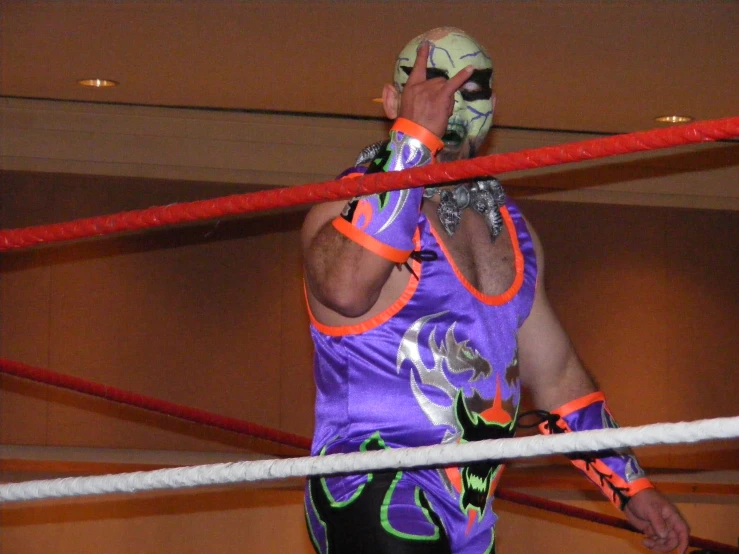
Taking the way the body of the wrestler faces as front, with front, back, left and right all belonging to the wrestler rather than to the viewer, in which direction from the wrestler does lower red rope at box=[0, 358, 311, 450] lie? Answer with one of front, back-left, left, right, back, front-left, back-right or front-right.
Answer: back

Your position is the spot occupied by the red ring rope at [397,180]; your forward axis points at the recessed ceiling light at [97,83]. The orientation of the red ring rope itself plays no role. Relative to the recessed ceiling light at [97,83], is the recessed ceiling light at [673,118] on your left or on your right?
right

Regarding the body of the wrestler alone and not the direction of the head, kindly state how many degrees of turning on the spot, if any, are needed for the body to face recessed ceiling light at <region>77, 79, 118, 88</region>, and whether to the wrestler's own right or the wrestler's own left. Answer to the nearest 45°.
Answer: approximately 180°

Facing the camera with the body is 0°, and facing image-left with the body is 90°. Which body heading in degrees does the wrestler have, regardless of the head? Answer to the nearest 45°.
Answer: approximately 315°

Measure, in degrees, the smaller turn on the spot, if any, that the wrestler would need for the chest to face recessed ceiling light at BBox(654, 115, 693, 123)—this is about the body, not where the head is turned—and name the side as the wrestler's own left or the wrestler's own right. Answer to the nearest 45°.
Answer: approximately 135° to the wrestler's own left

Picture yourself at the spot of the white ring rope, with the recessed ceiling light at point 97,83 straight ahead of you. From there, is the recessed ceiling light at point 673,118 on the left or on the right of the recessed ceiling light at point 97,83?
right
